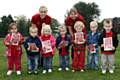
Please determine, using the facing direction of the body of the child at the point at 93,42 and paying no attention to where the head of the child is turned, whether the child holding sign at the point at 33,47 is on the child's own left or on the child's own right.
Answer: on the child's own right

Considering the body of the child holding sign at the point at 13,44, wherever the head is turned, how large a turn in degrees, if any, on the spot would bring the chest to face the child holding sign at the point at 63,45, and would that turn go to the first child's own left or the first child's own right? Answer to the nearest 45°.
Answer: approximately 90° to the first child's own left

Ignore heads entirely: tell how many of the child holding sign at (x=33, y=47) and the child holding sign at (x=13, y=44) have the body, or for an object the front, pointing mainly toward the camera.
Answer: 2

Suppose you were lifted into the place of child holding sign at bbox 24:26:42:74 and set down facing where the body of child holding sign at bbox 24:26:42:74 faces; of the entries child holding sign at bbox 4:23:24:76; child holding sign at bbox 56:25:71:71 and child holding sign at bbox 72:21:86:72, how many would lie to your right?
1

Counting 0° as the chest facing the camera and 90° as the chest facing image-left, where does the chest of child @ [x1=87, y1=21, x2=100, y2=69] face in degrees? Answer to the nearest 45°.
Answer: approximately 0°

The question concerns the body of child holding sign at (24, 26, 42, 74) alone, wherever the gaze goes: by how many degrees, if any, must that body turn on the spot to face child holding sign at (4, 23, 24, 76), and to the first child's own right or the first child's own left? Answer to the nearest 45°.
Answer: approximately 90° to the first child's own right

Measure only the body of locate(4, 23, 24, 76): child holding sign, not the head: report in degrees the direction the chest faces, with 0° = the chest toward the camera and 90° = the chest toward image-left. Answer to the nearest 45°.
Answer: approximately 0°
